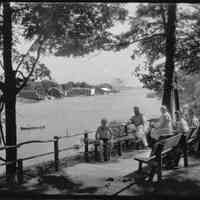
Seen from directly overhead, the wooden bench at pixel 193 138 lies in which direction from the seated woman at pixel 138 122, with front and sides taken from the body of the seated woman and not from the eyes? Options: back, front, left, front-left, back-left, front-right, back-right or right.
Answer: left

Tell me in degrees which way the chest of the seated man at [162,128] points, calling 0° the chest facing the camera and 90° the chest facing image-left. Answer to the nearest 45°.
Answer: approximately 90°

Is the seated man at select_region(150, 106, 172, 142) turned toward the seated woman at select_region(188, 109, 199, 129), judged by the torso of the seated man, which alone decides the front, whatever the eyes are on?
no

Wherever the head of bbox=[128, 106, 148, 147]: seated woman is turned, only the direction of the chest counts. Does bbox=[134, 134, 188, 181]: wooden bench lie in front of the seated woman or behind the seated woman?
in front
